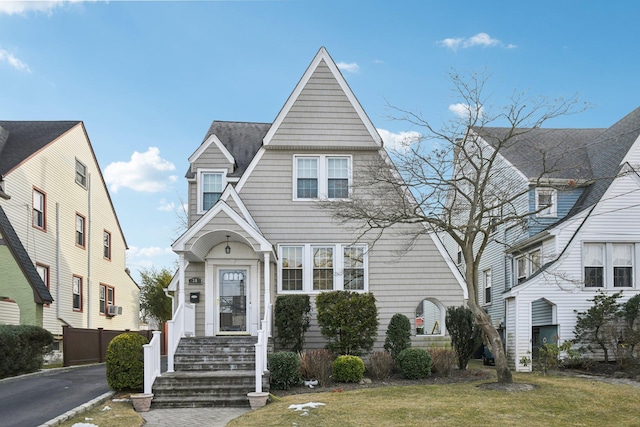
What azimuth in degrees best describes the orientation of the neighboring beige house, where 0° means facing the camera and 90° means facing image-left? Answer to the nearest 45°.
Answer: approximately 45°

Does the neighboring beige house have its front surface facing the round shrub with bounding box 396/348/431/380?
no

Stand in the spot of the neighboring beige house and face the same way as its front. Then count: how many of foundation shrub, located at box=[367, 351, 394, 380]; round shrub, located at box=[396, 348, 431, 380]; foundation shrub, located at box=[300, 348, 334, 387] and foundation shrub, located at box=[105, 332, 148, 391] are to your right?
0

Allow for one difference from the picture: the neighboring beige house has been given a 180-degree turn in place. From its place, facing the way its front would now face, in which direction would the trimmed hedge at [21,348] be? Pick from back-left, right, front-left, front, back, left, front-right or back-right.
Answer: back-right

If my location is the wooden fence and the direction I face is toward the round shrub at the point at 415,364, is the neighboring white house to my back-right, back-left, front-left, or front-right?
front-left

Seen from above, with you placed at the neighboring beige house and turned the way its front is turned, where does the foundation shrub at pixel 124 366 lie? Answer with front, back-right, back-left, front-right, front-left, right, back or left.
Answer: front-left

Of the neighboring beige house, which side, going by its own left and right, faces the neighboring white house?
left

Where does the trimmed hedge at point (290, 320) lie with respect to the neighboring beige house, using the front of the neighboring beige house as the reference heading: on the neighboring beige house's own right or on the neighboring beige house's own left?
on the neighboring beige house's own left

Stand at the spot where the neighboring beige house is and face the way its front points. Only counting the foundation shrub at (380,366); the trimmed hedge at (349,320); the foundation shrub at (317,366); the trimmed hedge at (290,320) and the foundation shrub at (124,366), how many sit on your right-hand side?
0

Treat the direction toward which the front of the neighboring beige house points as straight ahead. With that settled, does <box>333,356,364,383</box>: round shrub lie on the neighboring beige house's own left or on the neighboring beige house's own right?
on the neighboring beige house's own left
